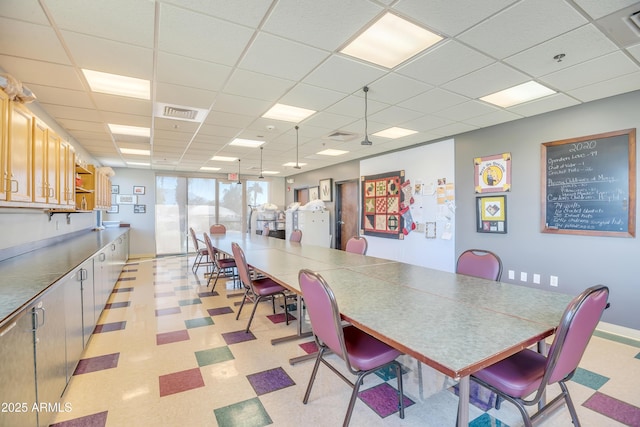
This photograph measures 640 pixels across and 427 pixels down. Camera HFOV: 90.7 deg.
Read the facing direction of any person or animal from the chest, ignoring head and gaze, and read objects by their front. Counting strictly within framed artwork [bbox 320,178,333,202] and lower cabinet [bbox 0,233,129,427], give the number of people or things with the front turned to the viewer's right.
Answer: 1

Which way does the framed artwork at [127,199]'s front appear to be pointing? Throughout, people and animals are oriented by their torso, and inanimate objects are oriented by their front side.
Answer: toward the camera

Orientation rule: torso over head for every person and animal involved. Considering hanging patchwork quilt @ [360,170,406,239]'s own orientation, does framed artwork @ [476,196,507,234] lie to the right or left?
on its left

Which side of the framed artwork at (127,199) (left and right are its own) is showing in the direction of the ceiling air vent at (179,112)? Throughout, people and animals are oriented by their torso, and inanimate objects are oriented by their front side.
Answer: front

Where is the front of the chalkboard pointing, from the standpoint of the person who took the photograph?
facing the viewer and to the left of the viewer

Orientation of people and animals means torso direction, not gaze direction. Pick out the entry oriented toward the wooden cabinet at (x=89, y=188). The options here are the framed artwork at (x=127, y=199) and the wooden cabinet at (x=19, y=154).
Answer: the framed artwork

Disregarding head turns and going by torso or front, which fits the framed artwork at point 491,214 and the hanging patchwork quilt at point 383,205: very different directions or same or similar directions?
same or similar directions

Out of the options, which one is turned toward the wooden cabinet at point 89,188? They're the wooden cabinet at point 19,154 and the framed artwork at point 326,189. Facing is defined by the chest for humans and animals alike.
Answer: the framed artwork

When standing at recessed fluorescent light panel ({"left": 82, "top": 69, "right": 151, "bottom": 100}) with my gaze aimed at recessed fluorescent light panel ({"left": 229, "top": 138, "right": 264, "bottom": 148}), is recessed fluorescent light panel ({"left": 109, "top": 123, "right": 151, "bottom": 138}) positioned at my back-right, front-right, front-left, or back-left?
front-left

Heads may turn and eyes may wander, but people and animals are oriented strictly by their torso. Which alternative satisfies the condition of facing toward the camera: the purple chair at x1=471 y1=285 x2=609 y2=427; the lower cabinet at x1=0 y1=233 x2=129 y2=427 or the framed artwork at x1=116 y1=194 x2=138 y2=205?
the framed artwork

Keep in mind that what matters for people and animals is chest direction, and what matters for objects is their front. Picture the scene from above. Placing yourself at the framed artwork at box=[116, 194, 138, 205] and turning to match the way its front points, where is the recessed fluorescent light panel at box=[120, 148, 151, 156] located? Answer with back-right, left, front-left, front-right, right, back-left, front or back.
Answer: front

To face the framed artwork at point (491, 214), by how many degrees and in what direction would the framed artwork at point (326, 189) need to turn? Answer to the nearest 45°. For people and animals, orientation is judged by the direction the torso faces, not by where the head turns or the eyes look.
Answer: approximately 90° to its left

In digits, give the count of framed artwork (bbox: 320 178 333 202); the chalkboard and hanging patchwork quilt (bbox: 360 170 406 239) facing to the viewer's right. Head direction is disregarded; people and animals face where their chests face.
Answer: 0

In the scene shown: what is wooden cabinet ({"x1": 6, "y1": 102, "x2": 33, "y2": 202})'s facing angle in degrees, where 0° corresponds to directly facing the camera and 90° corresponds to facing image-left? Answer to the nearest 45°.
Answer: approximately 315°

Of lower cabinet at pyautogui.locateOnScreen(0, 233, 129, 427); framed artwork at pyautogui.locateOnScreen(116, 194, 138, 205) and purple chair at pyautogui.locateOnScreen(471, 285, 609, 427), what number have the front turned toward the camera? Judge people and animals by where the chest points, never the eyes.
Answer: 1

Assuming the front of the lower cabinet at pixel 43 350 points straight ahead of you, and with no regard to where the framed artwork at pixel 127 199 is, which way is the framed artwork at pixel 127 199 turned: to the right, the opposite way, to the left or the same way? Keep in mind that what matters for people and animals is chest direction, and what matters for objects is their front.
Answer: to the right
